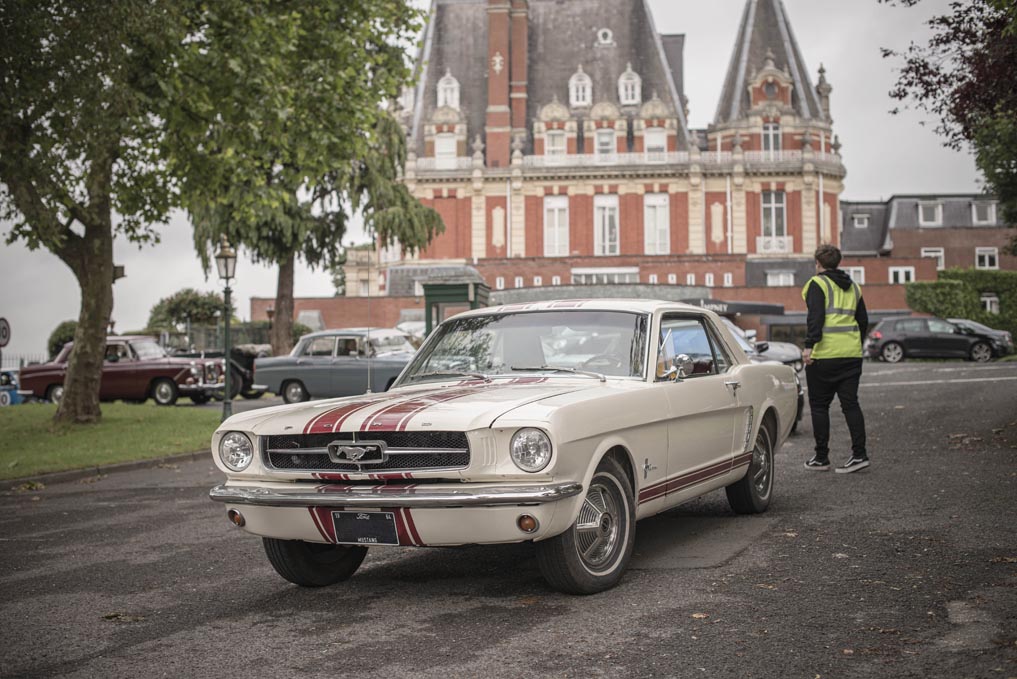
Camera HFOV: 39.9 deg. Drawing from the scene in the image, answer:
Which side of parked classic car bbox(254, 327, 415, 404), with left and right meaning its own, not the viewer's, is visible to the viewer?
right

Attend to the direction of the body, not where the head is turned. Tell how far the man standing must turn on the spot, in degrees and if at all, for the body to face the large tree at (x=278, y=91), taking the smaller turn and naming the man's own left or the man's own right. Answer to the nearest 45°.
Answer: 0° — they already face it

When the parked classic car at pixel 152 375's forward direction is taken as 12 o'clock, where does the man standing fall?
The man standing is roughly at 1 o'clock from the parked classic car.

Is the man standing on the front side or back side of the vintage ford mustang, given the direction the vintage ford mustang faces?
on the back side

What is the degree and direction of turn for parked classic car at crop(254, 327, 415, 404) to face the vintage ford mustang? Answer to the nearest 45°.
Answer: approximately 90° to its right
